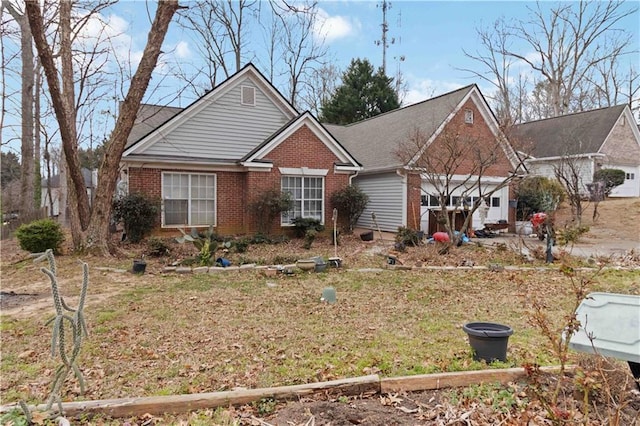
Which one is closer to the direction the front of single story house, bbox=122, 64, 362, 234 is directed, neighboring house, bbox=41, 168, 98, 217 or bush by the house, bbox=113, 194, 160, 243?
the bush by the house

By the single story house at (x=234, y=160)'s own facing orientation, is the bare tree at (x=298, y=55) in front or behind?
behind

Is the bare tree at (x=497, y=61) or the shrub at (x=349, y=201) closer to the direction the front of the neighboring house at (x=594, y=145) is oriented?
the shrub

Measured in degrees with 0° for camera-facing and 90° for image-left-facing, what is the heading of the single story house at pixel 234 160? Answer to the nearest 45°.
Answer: approximately 0°

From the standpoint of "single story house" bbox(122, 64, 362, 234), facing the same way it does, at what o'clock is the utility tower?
The utility tower is roughly at 7 o'clock from the single story house.

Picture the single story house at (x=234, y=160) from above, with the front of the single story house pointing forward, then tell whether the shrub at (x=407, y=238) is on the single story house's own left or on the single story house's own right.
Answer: on the single story house's own left

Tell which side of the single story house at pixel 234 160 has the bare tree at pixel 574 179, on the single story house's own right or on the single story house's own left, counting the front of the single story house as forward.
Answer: on the single story house's own left

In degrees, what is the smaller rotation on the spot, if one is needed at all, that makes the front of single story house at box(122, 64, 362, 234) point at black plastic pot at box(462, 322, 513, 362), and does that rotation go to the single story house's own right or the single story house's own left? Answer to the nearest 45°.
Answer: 0° — it already faces it

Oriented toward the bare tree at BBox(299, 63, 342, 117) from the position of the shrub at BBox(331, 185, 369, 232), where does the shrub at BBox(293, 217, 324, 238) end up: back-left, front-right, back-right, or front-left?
back-left
